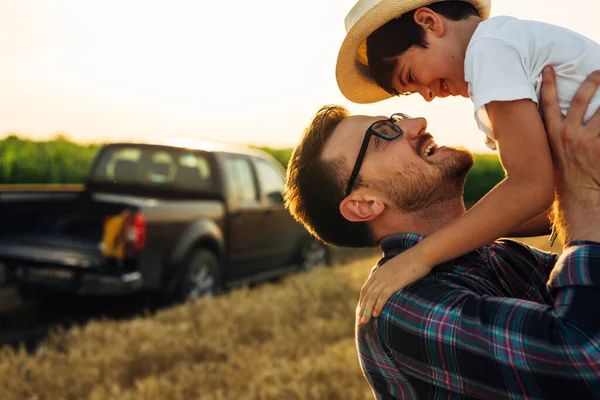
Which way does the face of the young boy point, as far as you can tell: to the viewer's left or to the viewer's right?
to the viewer's left

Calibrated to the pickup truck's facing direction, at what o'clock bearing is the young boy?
The young boy is roughly at 4 o'clock from the pickup truck.

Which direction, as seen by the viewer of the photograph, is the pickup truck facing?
facing away from the viewer and to the right of the viewer

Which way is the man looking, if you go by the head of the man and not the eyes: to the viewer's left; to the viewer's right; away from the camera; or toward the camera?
to the viewer's right

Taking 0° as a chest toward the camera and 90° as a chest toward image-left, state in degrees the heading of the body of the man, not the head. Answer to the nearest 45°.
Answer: approximately 270°

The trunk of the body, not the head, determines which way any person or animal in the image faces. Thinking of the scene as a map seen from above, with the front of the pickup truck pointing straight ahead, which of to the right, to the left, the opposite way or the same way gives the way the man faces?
to the right

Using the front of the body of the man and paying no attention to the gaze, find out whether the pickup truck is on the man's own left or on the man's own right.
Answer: on the man's own left

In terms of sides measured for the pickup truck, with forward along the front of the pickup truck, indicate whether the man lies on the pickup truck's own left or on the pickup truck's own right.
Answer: on the pickup truck's own right
